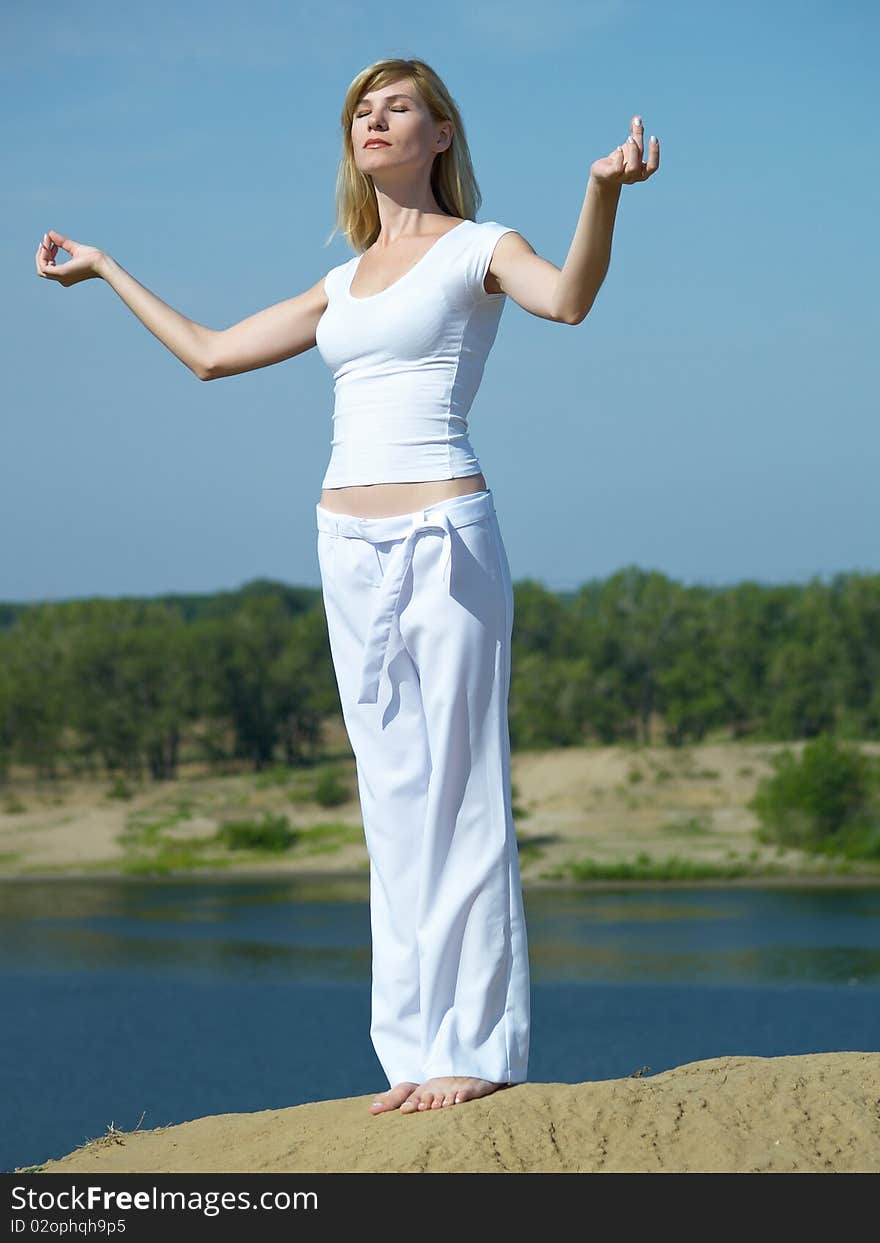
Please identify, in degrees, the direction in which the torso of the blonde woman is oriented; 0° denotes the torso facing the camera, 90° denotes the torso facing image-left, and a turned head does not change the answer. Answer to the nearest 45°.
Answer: approximately 45°

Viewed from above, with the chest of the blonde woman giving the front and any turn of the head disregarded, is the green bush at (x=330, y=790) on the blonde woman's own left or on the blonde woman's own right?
on the blonde woman's own right

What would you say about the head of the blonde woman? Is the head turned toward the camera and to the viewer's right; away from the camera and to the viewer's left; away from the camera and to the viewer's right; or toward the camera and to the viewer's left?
toward the camera and to the viewer's left

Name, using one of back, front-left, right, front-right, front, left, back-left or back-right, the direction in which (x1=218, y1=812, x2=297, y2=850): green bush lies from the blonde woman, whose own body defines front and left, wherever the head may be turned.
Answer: back-right
